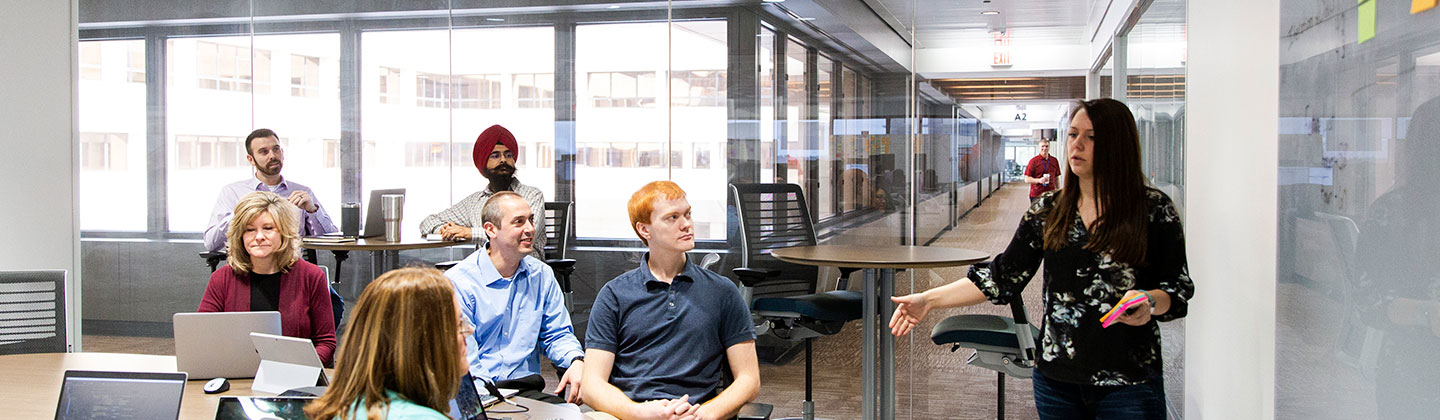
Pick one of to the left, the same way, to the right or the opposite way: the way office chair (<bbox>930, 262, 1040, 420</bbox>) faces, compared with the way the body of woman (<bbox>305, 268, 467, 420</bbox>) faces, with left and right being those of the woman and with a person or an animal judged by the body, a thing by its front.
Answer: to the left

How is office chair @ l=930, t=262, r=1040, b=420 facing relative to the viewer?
to the viewer's left

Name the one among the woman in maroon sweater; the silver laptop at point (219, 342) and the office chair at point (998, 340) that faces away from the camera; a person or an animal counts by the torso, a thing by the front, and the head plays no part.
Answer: the silver laptop

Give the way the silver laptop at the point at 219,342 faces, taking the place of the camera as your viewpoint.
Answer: facing away from the viewer

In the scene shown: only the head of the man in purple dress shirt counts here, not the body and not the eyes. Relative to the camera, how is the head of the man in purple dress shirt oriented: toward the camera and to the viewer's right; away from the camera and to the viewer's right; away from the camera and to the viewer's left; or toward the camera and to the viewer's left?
toward the camera and to the viewer's right

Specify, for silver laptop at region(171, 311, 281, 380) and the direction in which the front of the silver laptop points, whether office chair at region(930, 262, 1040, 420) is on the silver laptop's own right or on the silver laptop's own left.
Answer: on the silver laptop's own right

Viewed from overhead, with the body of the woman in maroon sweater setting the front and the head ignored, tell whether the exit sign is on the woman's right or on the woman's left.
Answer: on the woman's left

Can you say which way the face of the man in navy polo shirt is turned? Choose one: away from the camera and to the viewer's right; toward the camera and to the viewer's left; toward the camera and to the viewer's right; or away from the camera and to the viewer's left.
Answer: toward the camera and to the viewer's right

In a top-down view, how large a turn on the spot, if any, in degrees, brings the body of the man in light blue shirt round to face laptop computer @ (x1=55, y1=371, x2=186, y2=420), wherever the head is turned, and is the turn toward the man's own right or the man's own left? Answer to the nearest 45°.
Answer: approximately 90° to the man's own right
